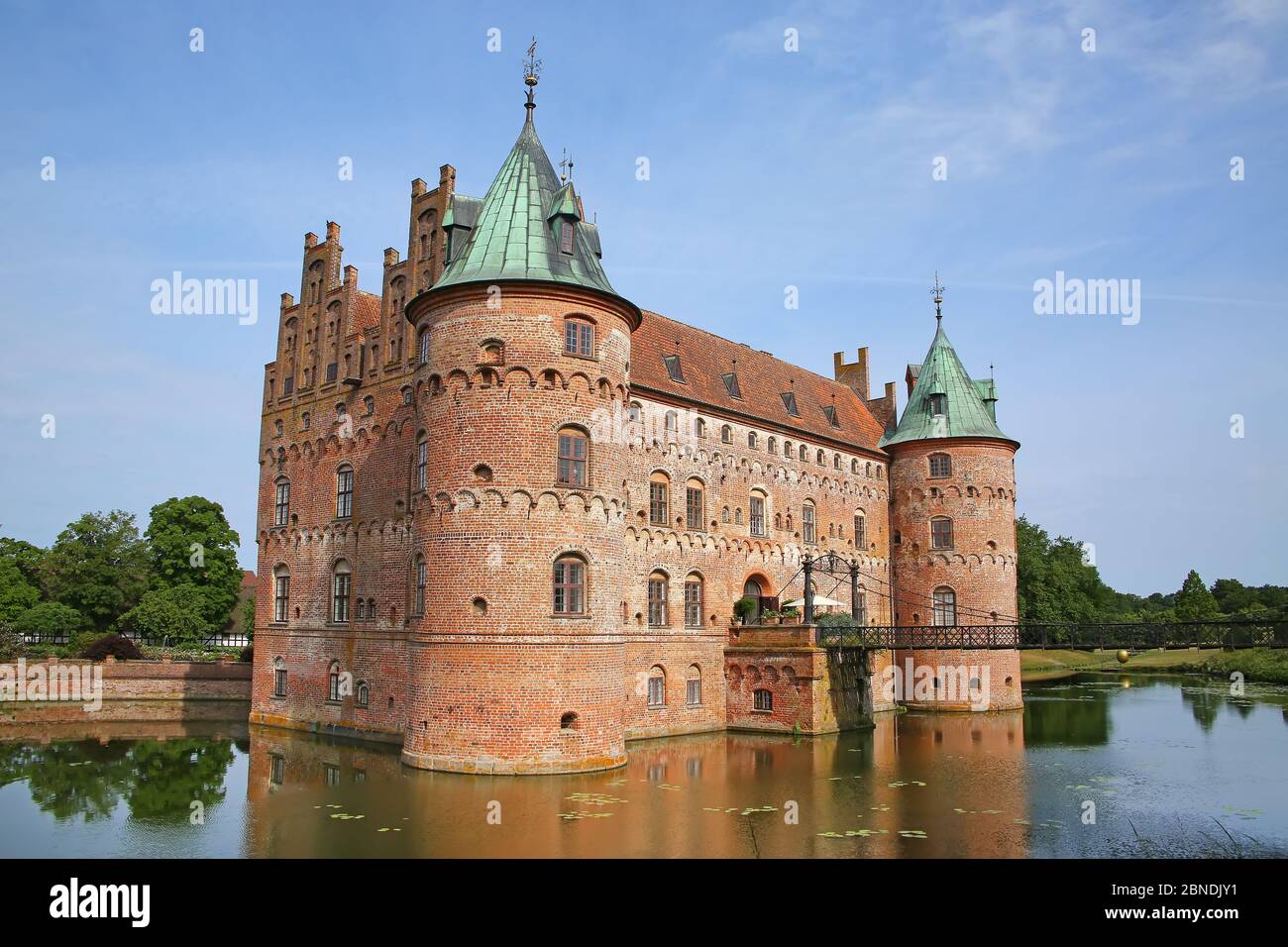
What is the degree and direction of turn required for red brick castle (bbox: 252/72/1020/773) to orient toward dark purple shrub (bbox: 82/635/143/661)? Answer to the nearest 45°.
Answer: approximately 180°

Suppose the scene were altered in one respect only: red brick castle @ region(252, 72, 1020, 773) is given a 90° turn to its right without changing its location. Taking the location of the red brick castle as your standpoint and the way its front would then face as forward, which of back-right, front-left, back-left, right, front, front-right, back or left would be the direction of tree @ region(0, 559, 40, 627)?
right

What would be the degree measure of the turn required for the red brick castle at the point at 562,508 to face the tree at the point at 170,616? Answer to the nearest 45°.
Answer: approximately 180°

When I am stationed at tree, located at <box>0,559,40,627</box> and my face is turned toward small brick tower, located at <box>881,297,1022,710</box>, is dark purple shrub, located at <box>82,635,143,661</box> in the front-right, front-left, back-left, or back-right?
front-right

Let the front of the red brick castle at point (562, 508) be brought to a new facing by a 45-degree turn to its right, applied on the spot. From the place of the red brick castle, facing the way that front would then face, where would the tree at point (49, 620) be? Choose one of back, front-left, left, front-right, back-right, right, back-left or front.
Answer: back-right

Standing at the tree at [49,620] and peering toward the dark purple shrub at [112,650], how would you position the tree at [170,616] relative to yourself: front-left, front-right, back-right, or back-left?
front-left

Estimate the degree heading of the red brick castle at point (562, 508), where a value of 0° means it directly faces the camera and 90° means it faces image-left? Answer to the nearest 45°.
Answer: approximately 315°
